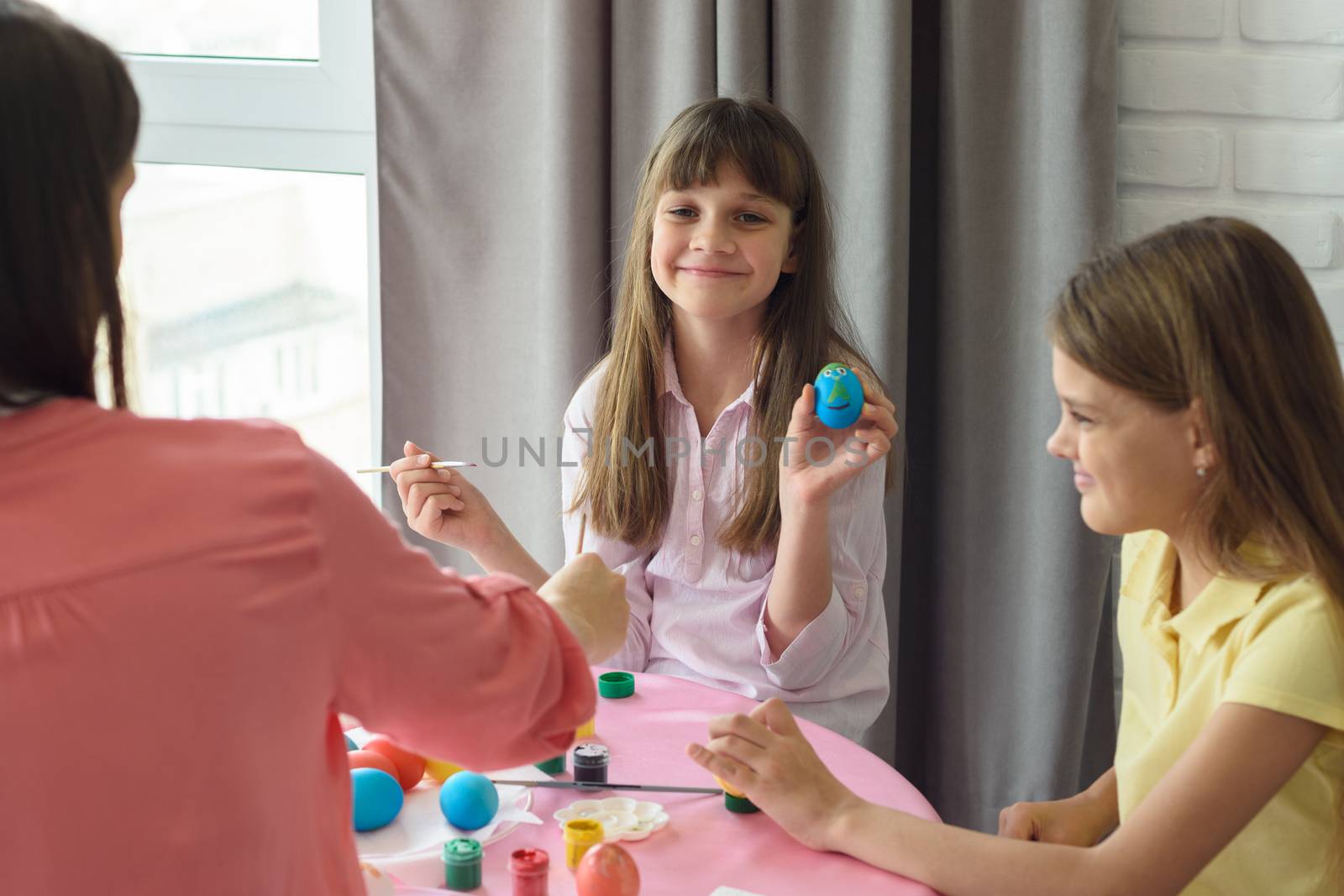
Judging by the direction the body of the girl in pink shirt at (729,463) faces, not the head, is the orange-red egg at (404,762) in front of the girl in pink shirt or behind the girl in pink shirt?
in front

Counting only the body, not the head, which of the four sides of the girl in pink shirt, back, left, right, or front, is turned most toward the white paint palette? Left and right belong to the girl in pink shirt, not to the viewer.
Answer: front

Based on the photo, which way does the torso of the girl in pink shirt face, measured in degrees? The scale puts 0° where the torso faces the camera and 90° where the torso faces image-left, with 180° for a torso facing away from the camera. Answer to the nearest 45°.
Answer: approximately 0°

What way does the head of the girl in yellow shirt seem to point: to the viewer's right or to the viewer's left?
to the viewer's left

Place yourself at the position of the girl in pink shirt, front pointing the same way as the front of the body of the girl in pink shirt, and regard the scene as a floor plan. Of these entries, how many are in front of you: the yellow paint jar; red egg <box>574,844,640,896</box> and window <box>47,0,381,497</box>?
2

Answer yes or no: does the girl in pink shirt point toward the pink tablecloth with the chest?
yes
